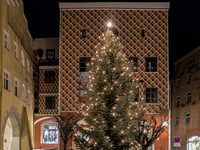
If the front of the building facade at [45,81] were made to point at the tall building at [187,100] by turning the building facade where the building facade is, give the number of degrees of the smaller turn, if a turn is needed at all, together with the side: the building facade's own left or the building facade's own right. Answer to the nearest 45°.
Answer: approximately 90° to the building facade's own left

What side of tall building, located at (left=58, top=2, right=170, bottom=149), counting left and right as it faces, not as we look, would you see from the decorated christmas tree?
front

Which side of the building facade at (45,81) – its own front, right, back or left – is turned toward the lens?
front

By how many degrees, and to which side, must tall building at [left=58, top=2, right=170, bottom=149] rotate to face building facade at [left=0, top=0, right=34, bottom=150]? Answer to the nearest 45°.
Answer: approximately 45° to its right

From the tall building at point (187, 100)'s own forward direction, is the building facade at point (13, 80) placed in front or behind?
in front

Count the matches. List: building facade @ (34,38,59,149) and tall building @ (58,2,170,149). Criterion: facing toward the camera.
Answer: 2

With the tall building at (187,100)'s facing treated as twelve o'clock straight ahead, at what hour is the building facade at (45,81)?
The building facade is roughly at 1 o'clock from the tall building.

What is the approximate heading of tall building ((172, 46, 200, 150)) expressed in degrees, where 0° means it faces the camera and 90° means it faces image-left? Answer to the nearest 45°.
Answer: approximately 45°
